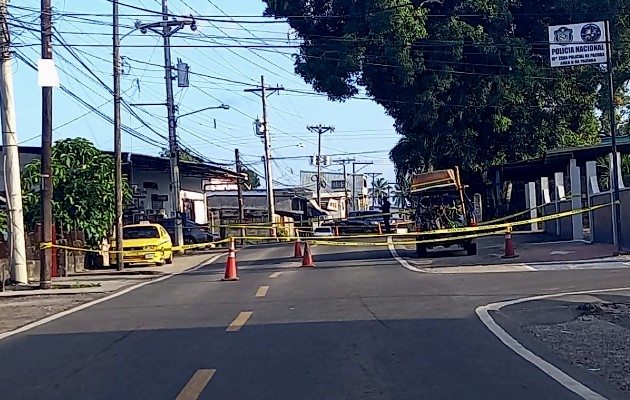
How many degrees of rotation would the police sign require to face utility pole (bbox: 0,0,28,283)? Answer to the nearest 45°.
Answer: approximately 45° to its right

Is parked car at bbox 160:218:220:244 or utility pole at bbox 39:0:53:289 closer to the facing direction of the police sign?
the utility pole

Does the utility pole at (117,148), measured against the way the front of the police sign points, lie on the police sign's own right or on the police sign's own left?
on the police sign's own right

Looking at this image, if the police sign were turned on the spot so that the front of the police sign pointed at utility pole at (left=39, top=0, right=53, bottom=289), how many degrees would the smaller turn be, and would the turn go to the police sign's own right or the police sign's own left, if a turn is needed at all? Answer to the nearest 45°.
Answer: approximately 45° to the police sign's own right

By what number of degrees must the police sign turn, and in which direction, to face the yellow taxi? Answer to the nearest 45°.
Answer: approximately 90° to its right

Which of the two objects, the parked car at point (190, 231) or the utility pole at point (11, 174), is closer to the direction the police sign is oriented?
the utility pole

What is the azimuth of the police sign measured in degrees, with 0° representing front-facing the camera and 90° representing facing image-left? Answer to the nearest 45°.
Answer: approximately 0°
